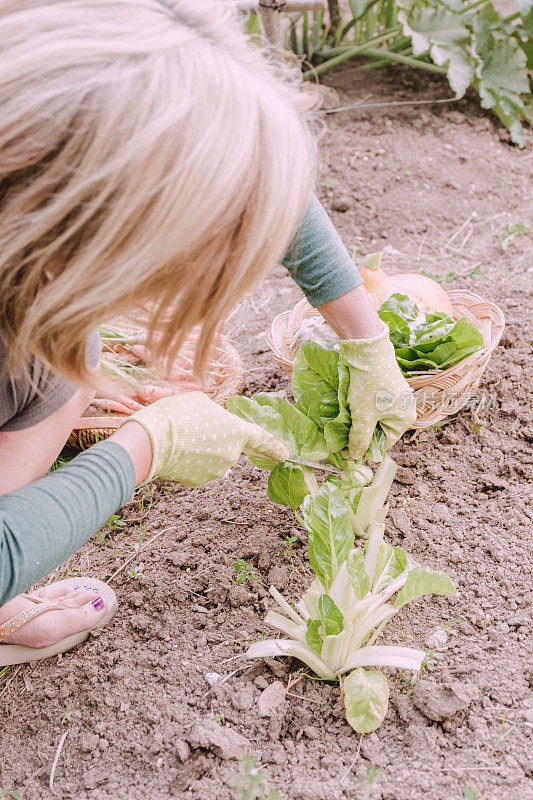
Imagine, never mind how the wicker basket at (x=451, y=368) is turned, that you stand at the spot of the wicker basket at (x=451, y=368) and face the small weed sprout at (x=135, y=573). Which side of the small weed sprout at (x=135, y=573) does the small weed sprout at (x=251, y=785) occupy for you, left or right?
left

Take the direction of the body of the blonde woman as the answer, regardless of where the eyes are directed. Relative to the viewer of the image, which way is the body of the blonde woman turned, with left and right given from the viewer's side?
facing to the right of the viewer
